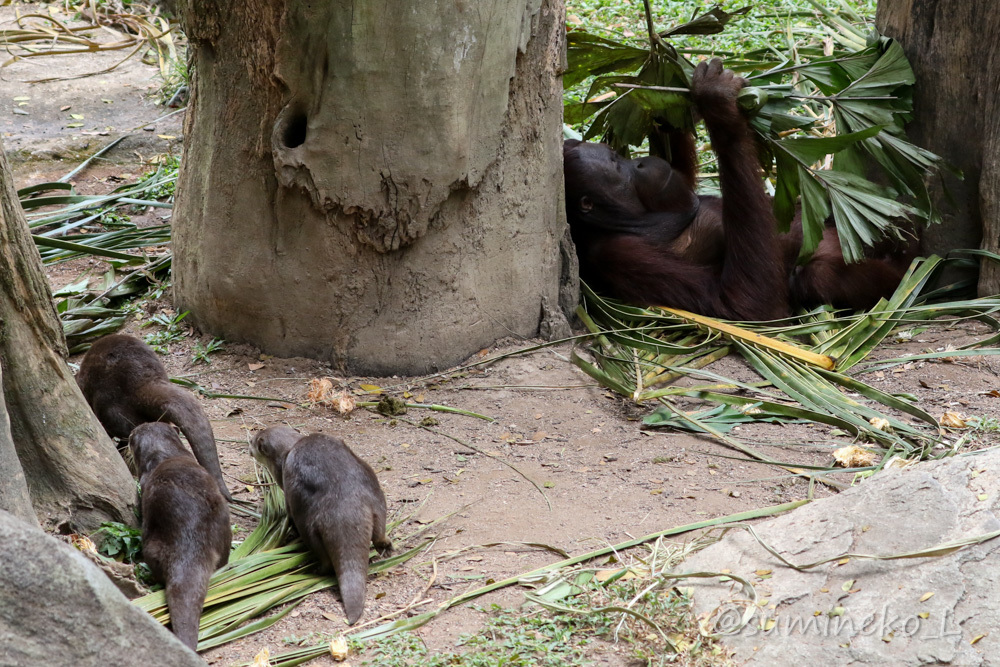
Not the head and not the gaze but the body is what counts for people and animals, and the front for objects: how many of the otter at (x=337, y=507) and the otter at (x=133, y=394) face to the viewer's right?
0

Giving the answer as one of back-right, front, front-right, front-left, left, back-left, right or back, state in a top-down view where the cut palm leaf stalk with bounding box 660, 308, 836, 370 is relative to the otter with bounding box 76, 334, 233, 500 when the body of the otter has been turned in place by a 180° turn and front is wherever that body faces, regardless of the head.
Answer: front-left

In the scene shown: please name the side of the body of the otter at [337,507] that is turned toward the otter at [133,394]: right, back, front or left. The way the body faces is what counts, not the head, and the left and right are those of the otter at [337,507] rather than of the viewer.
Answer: front

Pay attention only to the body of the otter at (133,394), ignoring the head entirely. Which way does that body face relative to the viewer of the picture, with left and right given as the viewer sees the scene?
facing away from the viewer and to the left of the viewer

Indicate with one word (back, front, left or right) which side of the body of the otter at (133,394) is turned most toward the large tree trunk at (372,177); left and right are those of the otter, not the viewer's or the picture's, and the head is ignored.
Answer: right

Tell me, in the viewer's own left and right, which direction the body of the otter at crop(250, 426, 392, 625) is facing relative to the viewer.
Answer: facing away from the viewer and to the left of the viewer

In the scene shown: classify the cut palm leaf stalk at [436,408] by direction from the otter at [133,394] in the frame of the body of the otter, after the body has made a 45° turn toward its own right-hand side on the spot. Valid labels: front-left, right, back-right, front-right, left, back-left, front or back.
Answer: right

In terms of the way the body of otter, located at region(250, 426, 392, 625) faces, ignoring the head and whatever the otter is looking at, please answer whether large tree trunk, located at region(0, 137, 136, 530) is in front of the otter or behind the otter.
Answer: in front

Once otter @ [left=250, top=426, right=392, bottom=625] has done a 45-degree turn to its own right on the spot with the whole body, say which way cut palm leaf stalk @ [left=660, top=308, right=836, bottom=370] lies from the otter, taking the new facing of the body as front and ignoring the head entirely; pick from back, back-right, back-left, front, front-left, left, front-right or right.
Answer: front-right

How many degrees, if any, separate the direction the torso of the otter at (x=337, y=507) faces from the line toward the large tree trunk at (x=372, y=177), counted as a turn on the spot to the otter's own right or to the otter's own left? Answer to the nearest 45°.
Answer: approximately 45° to the otter's own right

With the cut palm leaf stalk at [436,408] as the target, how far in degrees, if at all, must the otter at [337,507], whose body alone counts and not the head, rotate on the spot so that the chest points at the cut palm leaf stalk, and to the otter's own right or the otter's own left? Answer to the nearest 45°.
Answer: approximately 45° to the otter's own right

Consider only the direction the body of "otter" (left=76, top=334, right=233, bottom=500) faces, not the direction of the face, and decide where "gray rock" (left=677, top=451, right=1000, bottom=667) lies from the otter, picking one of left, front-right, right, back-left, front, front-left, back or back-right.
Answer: back

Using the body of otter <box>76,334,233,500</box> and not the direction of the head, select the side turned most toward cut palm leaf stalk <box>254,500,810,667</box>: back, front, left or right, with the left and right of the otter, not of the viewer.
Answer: back
